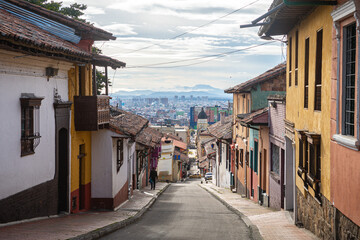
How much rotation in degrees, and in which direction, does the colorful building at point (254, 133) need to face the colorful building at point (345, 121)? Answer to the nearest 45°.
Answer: approximately 90° to its left

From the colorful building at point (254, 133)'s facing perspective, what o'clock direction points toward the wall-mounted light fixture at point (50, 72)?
The wall-mounted light fixture is roughly at 10 o'clock from the colorful building.

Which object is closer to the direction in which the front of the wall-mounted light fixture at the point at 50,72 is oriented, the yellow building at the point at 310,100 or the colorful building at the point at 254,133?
the yellow building

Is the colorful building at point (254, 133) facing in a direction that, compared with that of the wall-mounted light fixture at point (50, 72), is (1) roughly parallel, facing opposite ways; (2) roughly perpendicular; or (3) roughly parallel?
roughly parallel, facing opposite ways

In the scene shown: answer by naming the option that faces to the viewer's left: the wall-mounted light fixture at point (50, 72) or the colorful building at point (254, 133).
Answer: the colorful building

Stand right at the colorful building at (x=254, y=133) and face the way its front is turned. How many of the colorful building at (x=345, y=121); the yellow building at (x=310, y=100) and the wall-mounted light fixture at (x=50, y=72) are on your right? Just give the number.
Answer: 0

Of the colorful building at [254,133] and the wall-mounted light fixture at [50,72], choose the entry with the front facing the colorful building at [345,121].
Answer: the wall-mounted light fixture

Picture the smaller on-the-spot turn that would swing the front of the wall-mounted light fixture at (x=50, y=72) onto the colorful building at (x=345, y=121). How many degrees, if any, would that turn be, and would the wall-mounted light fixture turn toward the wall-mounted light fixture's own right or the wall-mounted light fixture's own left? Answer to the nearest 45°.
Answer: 0° — it already faces it

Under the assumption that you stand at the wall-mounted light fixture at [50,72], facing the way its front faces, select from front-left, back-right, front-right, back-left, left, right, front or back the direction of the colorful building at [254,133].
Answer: left

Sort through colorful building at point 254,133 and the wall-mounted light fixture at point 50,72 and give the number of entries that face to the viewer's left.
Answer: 1

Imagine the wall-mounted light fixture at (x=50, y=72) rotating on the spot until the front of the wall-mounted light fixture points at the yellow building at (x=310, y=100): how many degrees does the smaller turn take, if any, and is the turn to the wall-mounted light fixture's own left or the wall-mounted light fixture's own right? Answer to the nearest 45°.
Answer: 0° — it already faces it

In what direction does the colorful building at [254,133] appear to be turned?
to the viewer's left

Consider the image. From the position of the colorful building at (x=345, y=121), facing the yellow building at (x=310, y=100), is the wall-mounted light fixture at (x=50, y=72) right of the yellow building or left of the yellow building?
left

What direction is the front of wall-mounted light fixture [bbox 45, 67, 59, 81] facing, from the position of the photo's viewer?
facing the viewer and to the right of the viewer
